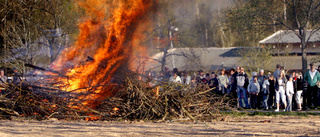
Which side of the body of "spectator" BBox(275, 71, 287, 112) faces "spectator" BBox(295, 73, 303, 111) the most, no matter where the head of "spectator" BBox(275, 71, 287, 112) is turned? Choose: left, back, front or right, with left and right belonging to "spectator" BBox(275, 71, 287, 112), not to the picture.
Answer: left

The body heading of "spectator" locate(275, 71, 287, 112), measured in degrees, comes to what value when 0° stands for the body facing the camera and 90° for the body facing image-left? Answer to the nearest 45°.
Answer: approximately 45°

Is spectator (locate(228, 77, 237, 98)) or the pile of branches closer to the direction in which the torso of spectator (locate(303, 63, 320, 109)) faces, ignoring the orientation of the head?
the pile of branches

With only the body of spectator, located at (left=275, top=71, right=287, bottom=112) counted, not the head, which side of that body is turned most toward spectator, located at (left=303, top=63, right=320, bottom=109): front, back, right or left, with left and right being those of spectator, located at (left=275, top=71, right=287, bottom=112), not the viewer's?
left

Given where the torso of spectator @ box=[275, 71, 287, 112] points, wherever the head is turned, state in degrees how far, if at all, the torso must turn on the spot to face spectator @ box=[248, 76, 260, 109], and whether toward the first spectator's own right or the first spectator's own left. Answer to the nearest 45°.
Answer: approximately 45° to the first spectator's own right

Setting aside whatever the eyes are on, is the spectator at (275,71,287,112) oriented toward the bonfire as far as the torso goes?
yes

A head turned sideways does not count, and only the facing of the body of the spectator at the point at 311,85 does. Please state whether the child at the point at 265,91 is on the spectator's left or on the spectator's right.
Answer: on the spectator's right

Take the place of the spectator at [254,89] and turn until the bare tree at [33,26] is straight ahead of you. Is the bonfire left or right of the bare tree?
left

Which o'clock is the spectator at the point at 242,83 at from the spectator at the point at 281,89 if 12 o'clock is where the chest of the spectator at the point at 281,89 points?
the spectator at the point at 242,83 is roughly at 2 o'clock from the spectator at the point at 281,89.

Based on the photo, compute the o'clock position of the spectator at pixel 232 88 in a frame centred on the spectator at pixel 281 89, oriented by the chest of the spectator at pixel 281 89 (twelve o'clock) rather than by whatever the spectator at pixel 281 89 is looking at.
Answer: the spectator at pixel 232 88 is roughly at 2 o'clock from the spectator at pixel 281 89.
